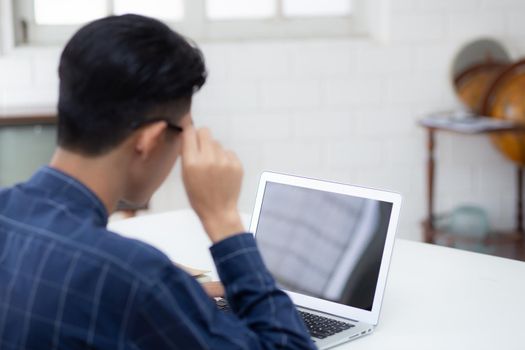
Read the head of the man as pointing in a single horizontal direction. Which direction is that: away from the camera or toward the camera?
away from the camera

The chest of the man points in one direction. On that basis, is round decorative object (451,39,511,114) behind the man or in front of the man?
in front

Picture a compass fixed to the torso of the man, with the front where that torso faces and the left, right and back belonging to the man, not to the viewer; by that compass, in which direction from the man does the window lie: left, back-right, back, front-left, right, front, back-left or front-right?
front-left

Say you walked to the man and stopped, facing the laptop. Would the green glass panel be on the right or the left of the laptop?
left

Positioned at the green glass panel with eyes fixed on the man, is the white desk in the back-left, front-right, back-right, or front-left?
front-left

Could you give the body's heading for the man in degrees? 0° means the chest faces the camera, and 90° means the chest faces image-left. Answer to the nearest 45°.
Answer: approximately 225°

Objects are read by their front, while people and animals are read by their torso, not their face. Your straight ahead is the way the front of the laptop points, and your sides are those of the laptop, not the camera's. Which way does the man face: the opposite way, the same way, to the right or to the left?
the opposite way

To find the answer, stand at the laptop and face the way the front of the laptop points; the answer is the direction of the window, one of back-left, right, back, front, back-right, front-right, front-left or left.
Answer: back-right

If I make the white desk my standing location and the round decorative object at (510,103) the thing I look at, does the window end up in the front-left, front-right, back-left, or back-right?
front-left

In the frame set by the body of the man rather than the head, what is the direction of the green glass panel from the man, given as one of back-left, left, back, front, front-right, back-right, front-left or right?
front-left

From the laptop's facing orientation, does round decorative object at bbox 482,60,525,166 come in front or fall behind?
behind

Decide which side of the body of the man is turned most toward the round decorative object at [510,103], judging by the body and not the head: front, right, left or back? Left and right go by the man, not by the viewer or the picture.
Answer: front

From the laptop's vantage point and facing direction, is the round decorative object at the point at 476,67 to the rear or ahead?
to the rear

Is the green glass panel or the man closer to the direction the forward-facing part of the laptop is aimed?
the man

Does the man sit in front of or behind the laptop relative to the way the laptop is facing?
in front

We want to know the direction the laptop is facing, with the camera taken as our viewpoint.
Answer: facing the viewer and to the left of the viewer
